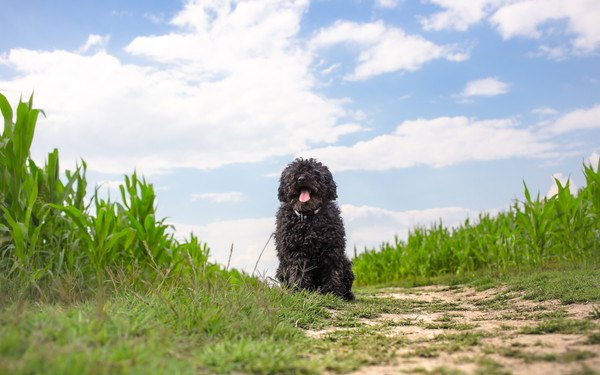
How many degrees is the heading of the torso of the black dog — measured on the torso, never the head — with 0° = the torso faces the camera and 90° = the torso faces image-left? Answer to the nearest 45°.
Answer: approximately 0°
